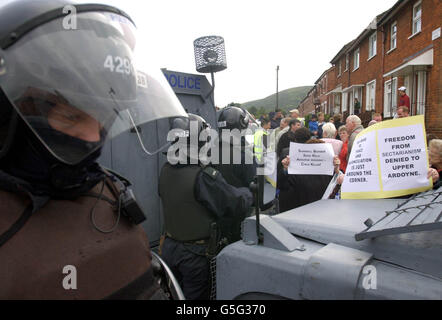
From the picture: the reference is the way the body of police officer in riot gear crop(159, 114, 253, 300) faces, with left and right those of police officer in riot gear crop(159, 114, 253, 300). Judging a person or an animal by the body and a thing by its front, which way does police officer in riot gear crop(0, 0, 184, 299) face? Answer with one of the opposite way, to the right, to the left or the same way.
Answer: to the right

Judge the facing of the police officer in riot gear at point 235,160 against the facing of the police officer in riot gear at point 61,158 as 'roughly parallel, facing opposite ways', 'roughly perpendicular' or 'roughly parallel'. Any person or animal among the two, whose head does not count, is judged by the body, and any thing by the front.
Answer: roughly perpendicular

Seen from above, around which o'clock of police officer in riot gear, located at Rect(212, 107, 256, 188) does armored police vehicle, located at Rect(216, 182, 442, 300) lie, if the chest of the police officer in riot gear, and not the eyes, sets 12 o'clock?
The armored police vehicle is roughly at 4 o'clock from the police officer in riot gear.

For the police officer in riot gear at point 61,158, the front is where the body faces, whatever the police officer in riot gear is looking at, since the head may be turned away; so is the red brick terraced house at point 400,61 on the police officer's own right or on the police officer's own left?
on the police officer's own left

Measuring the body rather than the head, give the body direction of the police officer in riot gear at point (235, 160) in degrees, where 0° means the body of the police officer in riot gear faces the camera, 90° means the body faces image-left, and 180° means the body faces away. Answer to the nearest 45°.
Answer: approximately 225°

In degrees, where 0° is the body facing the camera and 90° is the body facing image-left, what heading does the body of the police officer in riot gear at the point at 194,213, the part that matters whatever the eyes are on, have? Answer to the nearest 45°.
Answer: approximately 225°

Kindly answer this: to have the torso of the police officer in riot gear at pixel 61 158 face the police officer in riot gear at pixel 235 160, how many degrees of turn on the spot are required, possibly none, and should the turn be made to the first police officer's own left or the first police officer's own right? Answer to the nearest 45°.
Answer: approximately 90° to the first police officer's own left
